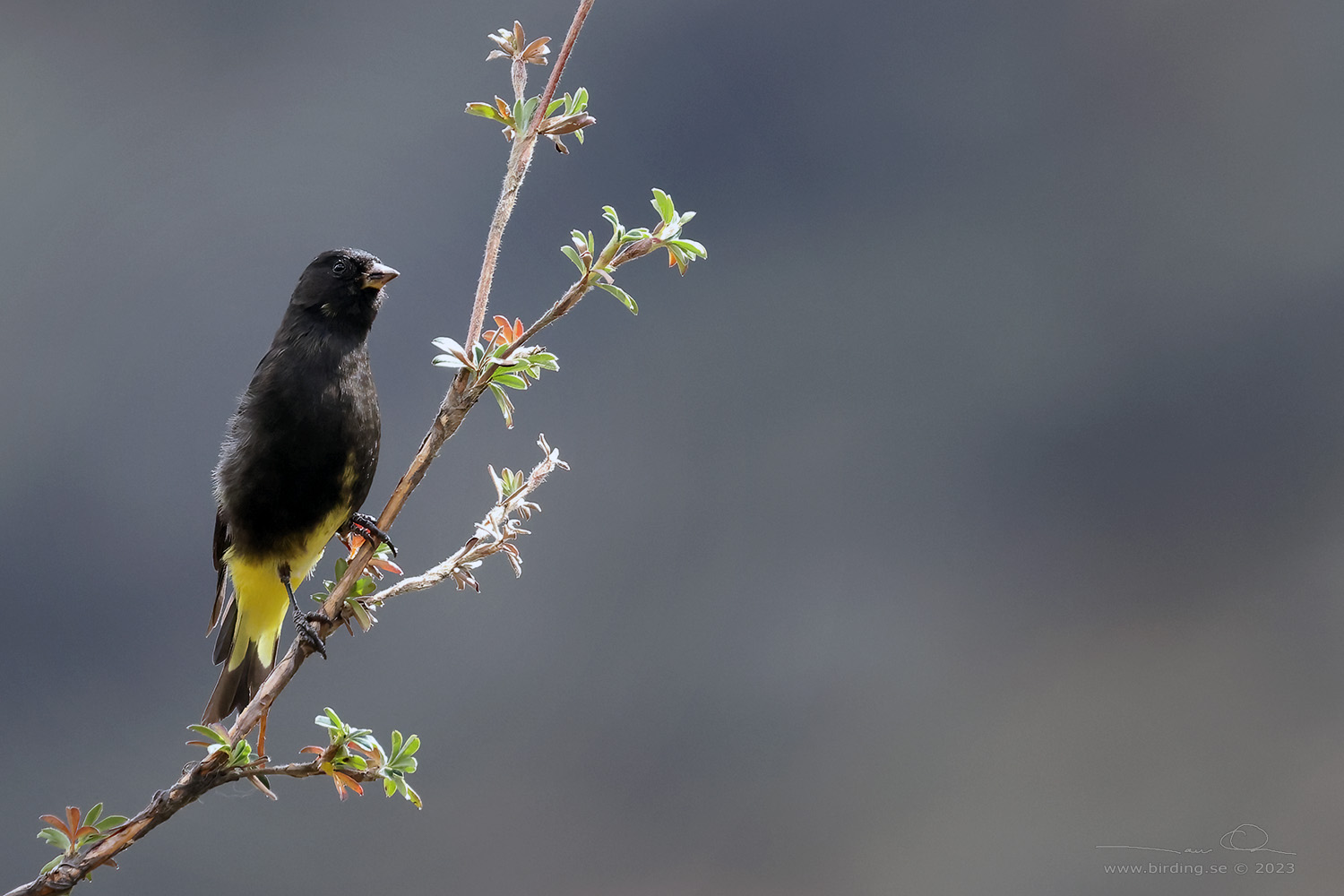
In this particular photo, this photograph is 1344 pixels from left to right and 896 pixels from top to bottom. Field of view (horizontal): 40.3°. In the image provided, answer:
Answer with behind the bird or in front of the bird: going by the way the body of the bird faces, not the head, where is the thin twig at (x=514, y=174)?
in front

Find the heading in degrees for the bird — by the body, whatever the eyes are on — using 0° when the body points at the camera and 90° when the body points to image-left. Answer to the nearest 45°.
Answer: approximately 315°

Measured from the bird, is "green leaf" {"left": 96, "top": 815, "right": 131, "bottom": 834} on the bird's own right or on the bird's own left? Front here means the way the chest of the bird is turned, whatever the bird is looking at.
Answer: on the bird's own right

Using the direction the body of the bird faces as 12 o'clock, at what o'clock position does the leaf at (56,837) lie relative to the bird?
The leaf is roughly at 4 o'clock from the bird.
